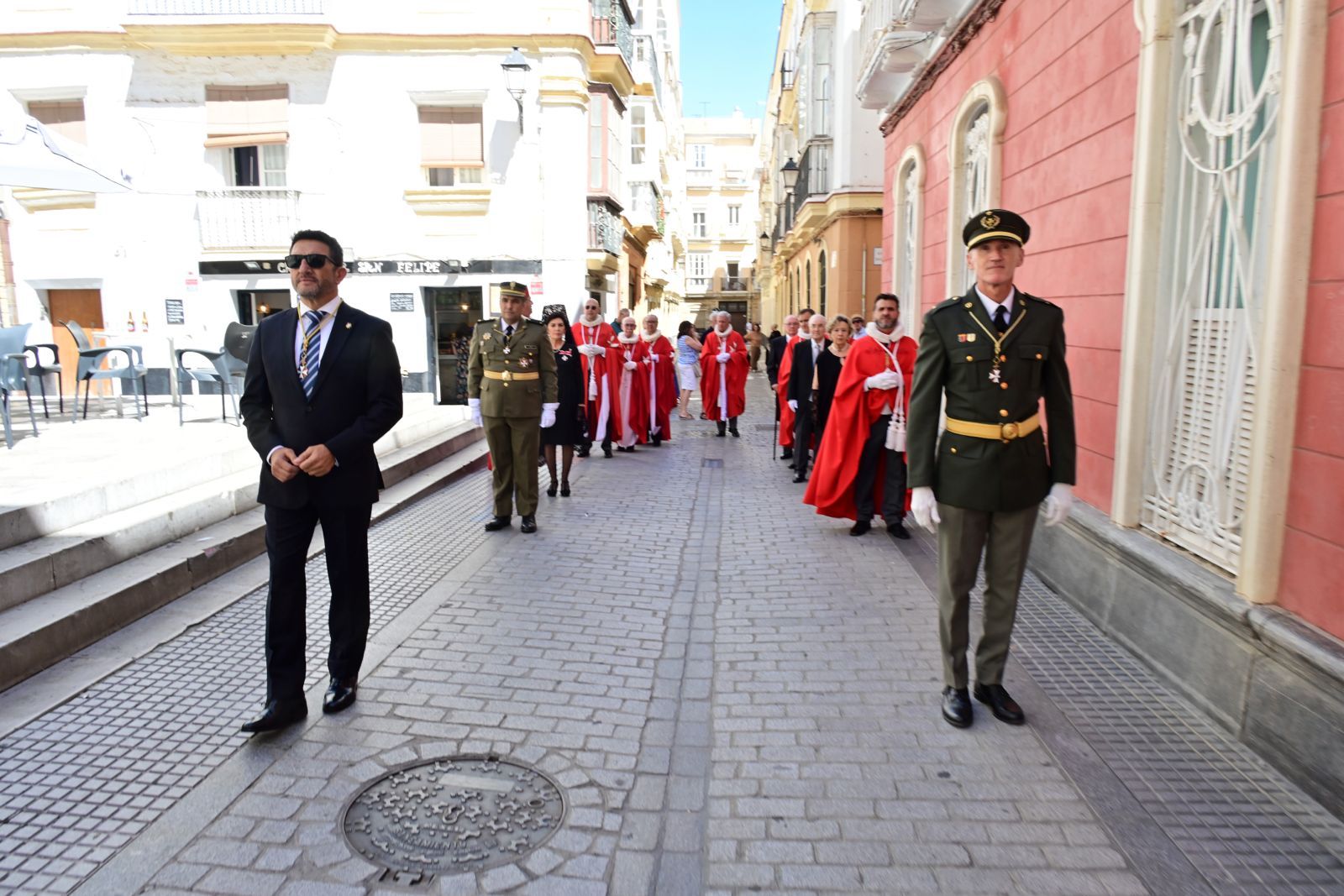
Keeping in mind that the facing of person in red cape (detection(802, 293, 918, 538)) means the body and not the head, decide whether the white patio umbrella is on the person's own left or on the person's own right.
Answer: on the person's own right

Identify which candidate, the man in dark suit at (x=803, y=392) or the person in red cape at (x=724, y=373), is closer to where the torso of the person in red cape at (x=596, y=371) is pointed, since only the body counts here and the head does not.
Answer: the man in dark suit

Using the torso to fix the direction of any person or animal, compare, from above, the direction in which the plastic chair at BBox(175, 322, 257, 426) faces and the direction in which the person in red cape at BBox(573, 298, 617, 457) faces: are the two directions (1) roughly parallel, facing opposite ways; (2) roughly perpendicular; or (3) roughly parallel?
roughly perpendicular

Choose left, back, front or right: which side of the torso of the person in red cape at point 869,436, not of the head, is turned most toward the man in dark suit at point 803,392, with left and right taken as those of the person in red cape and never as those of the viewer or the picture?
back

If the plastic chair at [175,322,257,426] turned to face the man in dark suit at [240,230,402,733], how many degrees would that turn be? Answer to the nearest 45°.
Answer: approximately 90° to its left

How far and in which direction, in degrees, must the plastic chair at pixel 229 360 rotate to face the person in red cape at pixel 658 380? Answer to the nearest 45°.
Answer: approximately 180°

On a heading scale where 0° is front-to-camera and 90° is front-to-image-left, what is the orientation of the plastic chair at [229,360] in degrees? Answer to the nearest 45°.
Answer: approximately 90°

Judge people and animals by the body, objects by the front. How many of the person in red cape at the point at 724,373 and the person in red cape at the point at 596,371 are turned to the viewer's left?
0

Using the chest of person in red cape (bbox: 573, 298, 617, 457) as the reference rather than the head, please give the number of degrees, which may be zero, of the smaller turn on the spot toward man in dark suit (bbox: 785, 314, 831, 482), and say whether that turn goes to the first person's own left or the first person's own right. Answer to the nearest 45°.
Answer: approximately 45° to the first person's own left

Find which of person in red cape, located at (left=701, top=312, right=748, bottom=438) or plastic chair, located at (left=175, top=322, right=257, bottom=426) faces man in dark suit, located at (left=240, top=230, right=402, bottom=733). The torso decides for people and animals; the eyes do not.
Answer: the person in red cape

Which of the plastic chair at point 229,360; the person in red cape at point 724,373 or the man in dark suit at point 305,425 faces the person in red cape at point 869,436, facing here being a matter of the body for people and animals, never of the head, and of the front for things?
the person in red cape at point 724,373

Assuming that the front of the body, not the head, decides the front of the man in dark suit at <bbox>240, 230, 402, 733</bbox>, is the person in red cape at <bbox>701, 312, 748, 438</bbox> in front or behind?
behind

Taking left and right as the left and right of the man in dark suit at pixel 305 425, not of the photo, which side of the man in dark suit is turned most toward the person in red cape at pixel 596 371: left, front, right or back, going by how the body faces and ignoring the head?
back

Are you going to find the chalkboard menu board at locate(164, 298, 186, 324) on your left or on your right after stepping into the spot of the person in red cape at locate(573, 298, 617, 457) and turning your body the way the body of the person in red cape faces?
on your right
